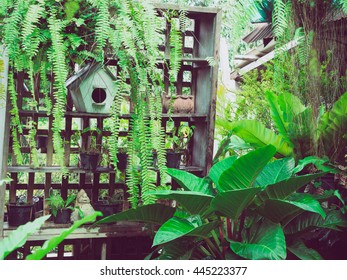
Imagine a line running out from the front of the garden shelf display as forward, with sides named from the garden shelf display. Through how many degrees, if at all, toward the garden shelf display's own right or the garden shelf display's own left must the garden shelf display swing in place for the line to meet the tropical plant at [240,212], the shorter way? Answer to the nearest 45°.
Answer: approximately 45° to the garden shelf display's own left

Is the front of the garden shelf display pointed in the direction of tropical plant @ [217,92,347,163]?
no

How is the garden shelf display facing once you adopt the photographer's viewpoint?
facing the viewer

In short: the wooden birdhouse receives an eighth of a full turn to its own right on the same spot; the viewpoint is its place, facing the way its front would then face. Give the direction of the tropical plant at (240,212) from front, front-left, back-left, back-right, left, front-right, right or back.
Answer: front-left
